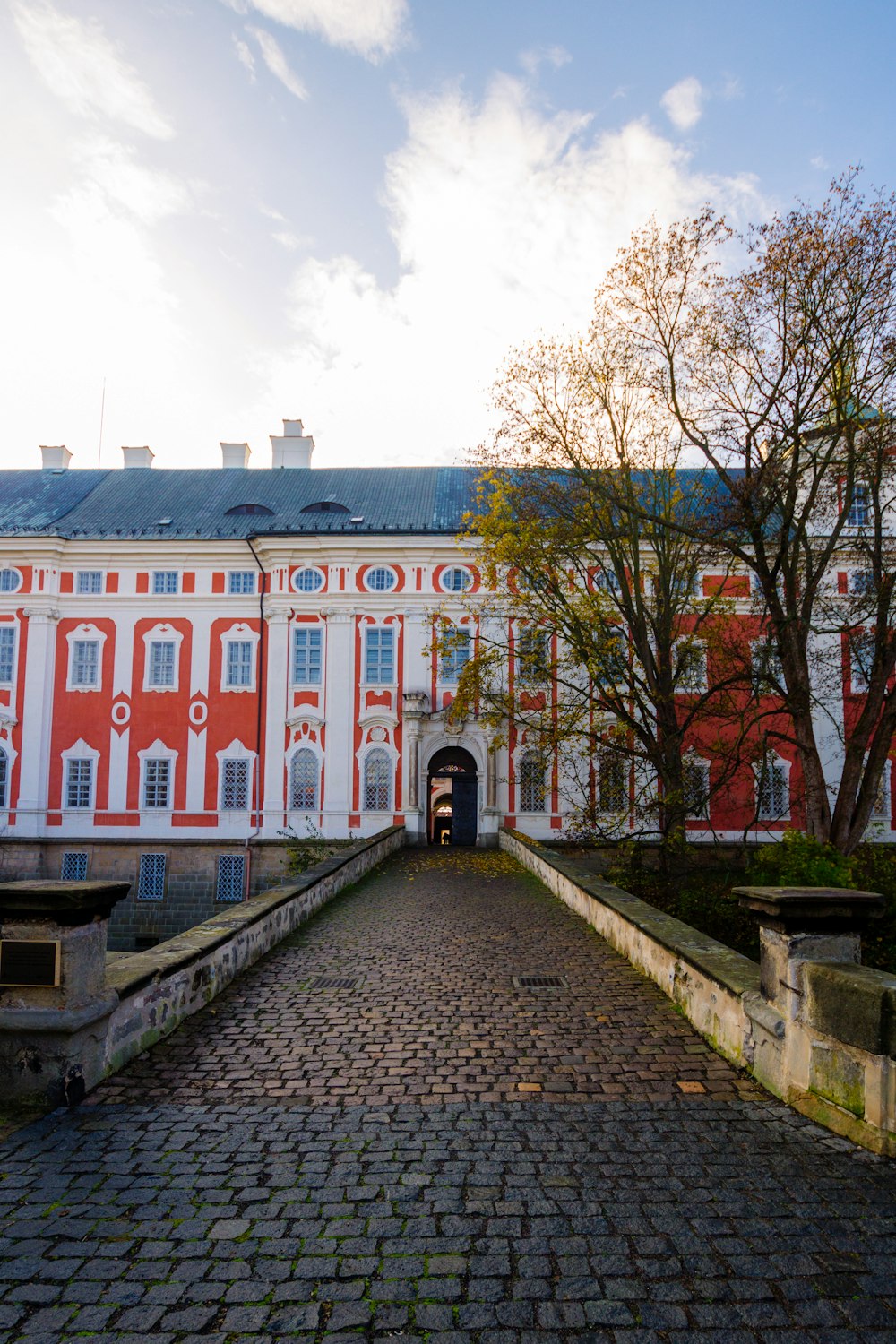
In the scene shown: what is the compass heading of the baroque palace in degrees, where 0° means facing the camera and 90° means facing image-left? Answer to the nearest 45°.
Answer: approximately 0°

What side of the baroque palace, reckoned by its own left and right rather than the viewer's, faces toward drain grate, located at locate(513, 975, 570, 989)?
front

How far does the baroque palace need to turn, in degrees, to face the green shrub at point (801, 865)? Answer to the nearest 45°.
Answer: approximately 45° to its left

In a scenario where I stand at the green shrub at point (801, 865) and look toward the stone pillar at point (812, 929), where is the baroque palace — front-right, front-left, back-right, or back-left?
back-right

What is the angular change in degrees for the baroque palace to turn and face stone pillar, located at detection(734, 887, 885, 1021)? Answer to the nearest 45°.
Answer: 0° — it already faces it
